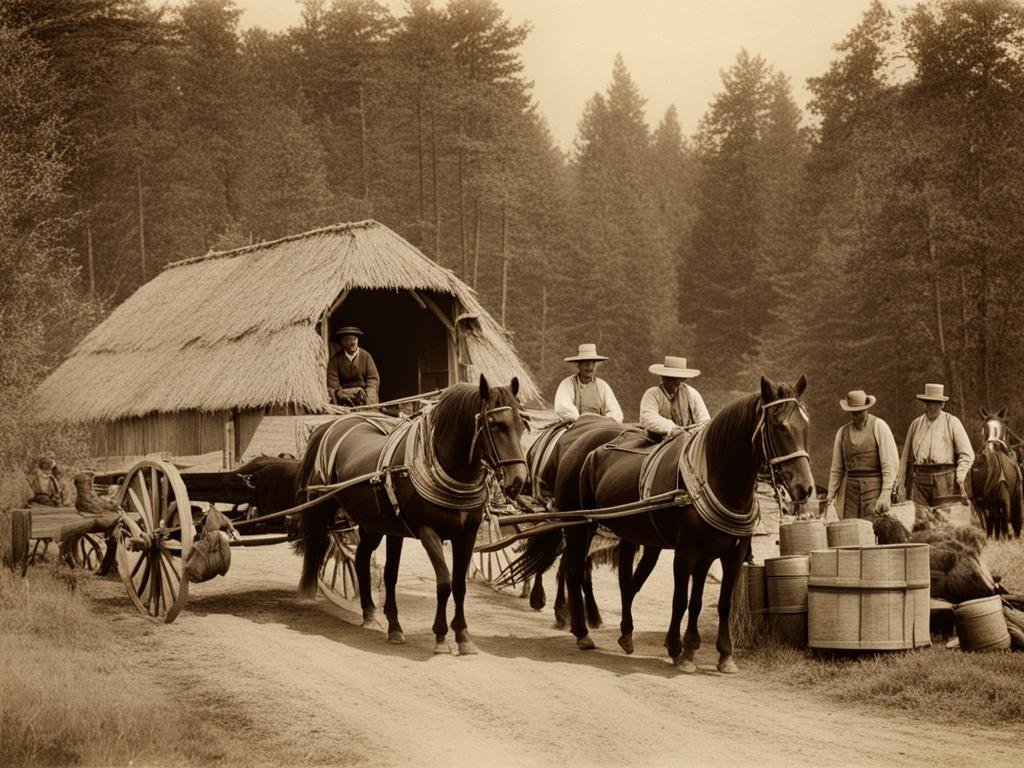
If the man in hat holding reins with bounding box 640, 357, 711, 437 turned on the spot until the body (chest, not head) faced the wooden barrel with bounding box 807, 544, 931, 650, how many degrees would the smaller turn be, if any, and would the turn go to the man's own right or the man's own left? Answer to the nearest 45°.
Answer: approximately 45° to the man's own left

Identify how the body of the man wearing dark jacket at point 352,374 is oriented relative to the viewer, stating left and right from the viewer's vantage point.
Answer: facing the viewer

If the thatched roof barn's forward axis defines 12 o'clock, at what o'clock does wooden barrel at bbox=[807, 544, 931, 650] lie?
The wooden barrel is roughly at 1 o'clock from the thatched roof barn.

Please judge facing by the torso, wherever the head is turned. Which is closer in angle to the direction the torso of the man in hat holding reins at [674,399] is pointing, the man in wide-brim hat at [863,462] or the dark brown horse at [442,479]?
the dark brown horse

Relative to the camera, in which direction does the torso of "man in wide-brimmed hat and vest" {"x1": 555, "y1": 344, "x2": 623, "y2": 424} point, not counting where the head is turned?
toward the camera

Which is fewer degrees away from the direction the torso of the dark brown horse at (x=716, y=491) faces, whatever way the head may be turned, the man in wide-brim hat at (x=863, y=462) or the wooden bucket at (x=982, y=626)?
the wooden bucket

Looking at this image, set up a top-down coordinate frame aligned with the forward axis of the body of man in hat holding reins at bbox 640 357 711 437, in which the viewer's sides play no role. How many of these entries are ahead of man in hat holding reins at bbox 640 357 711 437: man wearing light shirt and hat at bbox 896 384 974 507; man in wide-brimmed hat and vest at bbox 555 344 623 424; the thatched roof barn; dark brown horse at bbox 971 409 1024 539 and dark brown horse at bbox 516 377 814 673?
1

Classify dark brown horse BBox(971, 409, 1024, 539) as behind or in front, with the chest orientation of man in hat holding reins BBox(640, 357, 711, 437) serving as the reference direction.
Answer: behind

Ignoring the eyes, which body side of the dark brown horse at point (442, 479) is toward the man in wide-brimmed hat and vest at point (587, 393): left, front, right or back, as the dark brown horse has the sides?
left

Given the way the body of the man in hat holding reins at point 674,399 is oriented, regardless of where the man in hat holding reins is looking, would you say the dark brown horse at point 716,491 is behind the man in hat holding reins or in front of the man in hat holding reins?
in front

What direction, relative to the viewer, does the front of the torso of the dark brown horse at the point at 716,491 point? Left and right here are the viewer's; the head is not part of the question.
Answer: facing the viewer and to the right of the viewer

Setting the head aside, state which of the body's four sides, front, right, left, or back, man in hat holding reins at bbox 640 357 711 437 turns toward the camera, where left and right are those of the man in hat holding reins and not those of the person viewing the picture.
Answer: front

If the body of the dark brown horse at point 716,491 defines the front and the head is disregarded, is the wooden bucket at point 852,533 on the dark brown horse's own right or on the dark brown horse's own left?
on the dark brown horse's own left

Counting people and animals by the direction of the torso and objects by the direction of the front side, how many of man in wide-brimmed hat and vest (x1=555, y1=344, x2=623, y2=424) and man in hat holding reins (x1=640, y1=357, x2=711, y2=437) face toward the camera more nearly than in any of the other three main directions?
2
